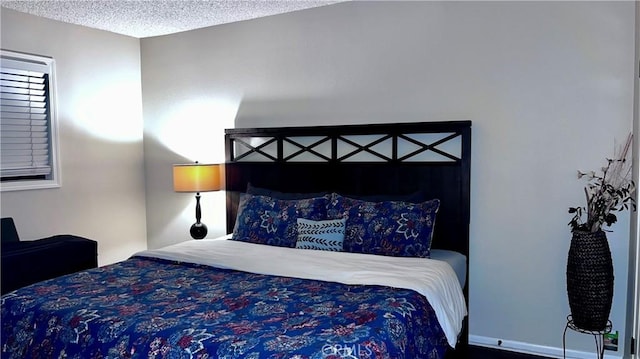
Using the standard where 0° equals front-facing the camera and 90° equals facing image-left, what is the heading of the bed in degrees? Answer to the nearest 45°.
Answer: approximately 45°

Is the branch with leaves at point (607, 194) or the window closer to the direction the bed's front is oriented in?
the window

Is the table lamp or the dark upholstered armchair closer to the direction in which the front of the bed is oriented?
the dark upholstered armchair

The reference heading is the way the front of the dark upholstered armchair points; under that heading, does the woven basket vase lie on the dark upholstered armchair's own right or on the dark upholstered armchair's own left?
on the dark upholstered armchair's own right

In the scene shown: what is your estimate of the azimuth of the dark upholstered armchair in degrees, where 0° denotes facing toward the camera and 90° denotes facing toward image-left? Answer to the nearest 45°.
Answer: approximately 225°

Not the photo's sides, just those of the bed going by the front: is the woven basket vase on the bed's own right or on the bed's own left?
on the bed's own left

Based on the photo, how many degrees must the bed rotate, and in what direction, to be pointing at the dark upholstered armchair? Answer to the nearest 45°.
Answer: approximately 90° to its right

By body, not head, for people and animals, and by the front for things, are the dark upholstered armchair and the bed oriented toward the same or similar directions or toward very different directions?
very different directions
